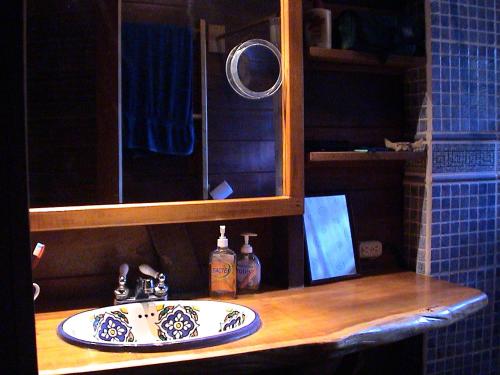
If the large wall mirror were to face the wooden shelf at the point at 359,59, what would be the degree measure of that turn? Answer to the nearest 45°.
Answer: approximately 90° to its left

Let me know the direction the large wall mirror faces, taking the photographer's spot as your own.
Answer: facing the viewer

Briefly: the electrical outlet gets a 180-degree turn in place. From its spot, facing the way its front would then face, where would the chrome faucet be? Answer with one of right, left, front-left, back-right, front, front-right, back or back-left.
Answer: back-left

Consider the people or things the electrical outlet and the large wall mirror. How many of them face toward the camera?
2

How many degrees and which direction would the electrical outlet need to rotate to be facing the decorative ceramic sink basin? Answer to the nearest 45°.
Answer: approximately 45° to its right

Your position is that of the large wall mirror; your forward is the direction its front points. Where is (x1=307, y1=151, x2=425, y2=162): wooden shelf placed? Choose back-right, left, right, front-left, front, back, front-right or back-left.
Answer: left

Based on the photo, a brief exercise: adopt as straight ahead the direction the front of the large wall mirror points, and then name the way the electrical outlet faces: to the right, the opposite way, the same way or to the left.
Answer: the same way

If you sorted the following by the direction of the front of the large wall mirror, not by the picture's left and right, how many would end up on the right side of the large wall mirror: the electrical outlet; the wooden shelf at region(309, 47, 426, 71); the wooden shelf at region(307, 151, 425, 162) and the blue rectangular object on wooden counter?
0
